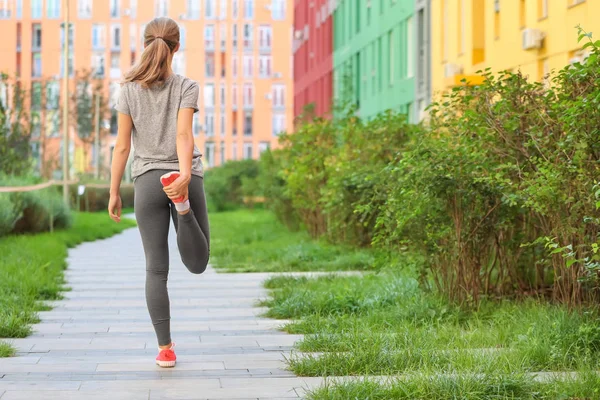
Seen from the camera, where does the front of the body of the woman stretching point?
away from the camera

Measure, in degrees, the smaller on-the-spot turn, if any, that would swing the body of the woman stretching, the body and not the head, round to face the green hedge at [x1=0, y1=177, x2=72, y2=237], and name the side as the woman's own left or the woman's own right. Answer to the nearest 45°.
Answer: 0° — they already face it

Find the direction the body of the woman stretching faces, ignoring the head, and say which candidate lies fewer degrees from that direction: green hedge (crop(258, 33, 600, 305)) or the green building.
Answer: the green building

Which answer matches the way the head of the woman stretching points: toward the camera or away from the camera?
away from the camera

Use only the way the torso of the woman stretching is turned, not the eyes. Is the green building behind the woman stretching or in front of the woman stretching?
in front

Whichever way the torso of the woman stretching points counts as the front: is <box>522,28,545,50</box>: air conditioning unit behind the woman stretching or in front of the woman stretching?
in front

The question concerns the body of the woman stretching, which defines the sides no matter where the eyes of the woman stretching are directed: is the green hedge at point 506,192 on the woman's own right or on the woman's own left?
on the woman's own right
